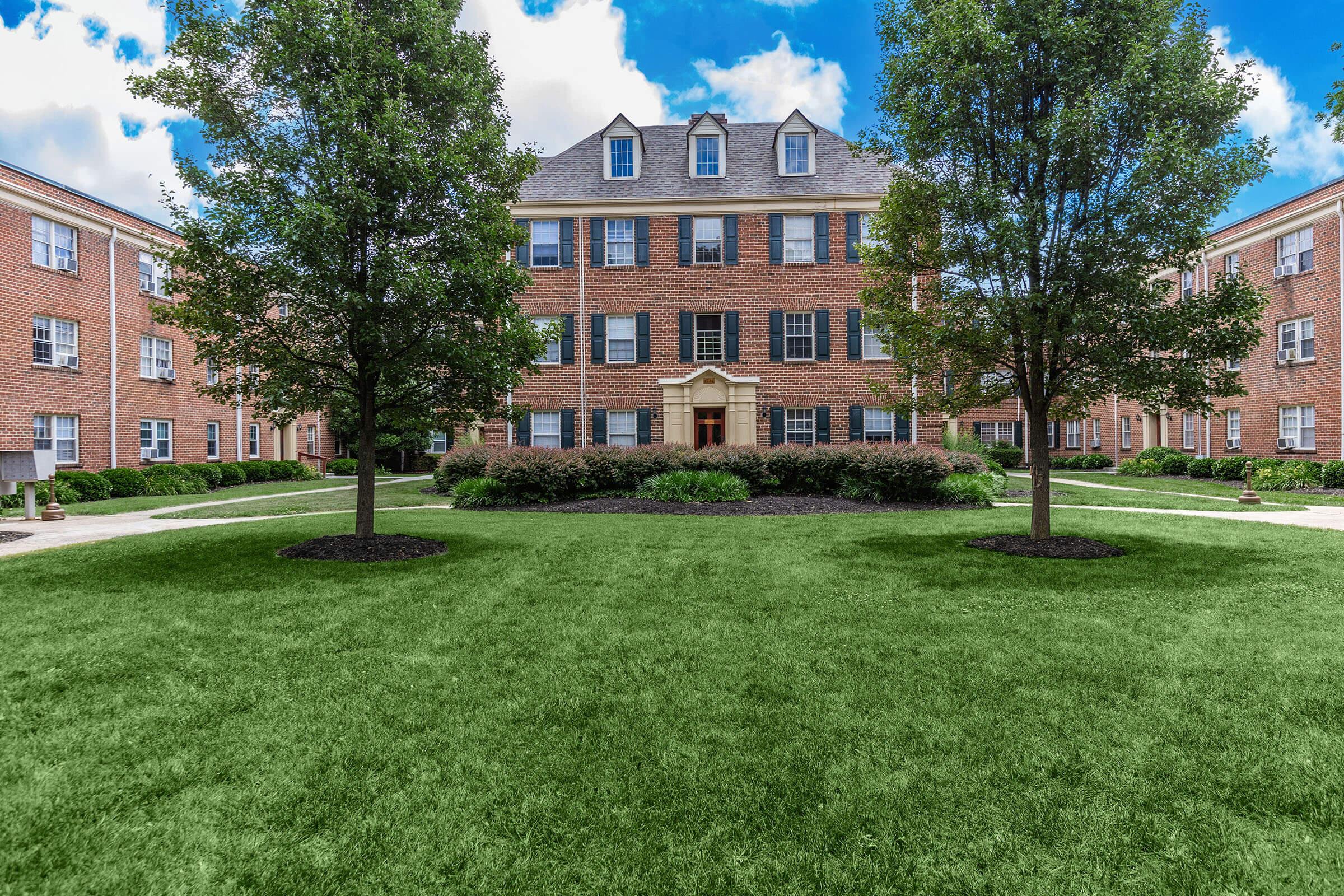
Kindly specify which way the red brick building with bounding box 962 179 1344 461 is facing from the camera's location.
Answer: facing the viewer and to the left of the viewer

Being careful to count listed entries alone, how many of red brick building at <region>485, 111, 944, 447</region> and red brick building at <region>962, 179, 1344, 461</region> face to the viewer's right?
0

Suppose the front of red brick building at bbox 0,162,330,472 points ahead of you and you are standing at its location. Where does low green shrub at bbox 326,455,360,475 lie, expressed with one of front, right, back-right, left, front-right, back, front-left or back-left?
left

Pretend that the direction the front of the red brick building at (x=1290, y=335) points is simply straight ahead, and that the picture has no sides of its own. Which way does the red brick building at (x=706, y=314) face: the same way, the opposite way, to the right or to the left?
to the left

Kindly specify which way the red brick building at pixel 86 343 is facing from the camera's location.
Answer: facing the viewer and to the right of the viewer

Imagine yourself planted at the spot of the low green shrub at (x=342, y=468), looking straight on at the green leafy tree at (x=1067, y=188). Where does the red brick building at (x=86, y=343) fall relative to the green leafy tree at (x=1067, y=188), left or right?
right

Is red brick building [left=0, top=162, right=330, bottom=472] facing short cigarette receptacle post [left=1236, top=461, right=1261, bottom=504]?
yes

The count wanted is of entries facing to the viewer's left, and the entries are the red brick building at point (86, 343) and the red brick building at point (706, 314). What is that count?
0

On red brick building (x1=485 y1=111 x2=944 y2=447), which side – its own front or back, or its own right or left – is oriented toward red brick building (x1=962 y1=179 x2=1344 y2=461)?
left

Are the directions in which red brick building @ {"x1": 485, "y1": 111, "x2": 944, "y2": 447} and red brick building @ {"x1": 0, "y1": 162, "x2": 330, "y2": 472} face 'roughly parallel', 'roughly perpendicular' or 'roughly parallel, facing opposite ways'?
roughly perpendicular

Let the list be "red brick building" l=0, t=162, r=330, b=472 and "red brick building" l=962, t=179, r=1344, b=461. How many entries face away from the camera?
0

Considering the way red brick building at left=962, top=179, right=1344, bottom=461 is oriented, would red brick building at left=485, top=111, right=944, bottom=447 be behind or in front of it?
in front

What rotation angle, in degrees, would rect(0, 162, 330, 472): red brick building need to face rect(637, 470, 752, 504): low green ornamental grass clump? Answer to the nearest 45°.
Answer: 0° — it already faces it

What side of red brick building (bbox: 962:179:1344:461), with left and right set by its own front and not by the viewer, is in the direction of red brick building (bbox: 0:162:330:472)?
front

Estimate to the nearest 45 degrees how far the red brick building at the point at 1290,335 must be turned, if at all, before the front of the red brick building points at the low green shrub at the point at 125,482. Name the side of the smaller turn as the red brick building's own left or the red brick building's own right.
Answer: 0° — it already faces it

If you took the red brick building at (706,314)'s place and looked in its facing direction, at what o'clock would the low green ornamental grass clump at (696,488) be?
The low green ornamental grass clump is roughly at 12 o'clock from the red brick building.

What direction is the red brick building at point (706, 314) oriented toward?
toward the camera
